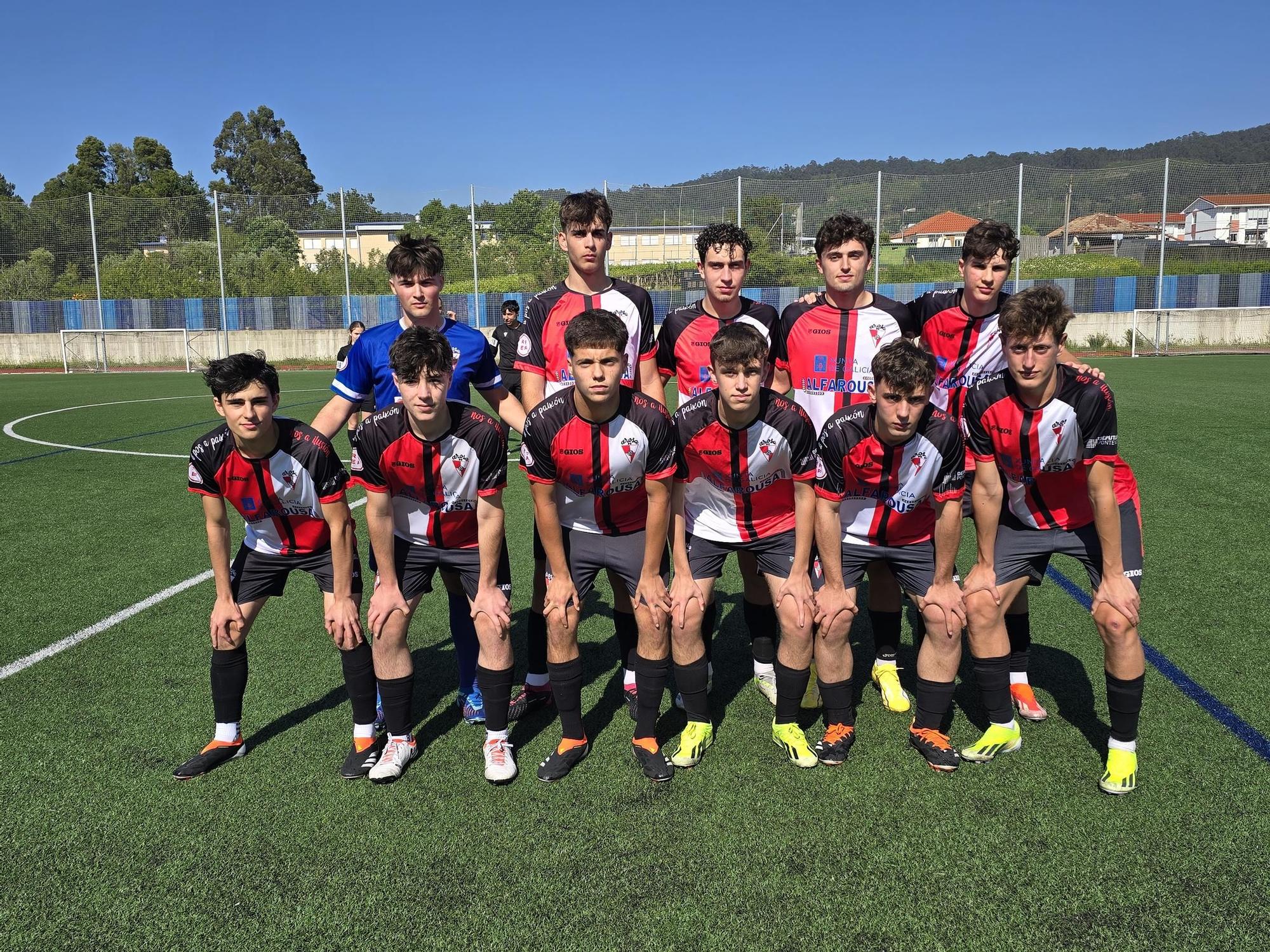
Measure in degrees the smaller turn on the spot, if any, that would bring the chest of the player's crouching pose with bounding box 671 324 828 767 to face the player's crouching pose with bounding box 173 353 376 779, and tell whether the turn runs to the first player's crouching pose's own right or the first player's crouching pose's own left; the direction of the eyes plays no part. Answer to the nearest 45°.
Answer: approximately 90° to the first player's crouching pose's own right

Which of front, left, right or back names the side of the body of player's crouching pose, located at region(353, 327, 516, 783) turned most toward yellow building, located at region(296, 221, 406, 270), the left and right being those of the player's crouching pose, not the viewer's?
back

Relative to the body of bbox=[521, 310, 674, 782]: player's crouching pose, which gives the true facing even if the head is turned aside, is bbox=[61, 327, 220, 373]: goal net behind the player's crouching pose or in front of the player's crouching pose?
behind

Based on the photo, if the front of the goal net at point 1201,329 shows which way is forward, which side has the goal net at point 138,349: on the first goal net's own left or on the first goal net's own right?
on the first goal net's own right

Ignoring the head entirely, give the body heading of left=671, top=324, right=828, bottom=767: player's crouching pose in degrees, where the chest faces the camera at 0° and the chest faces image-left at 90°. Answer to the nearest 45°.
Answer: approximately 0°

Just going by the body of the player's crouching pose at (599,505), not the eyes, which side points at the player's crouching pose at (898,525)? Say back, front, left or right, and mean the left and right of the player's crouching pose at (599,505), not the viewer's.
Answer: left

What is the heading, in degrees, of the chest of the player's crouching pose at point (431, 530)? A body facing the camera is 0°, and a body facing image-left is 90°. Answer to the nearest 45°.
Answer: approximately 0°

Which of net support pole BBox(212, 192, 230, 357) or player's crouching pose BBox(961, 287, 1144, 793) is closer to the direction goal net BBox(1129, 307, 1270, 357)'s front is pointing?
the player's crouching pose

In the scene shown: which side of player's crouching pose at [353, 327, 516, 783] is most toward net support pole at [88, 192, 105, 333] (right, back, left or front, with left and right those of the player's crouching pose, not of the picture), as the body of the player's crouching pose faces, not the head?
back
